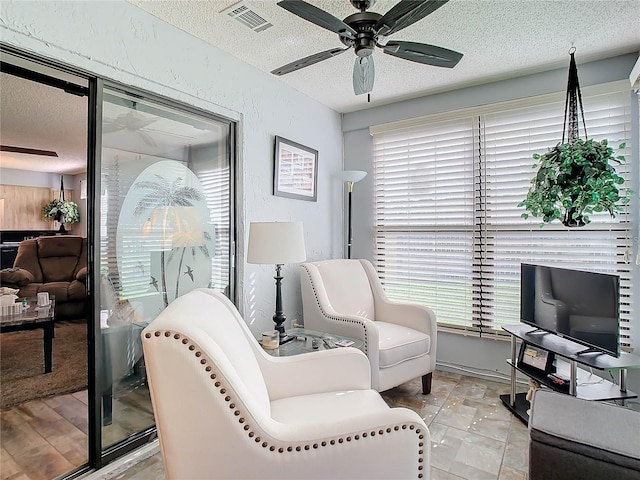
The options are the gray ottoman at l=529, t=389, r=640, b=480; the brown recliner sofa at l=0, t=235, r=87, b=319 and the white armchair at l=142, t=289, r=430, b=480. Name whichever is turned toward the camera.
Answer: the brown recliner sofa

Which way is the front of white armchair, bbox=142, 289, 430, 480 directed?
to the viewer's right

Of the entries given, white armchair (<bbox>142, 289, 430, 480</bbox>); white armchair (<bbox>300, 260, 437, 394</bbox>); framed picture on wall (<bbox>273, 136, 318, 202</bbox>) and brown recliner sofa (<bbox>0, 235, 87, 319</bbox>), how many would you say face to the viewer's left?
0

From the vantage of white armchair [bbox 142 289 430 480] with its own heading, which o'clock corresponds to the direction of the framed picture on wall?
The framed picture on wall is roughly at 9 o'clock from the white armchair.

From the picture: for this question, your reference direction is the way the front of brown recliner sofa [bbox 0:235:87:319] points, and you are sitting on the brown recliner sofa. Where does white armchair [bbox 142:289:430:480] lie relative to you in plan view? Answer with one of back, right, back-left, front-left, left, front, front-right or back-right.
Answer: front

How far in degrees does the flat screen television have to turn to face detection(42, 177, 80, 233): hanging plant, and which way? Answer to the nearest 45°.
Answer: approximately 45° to its right

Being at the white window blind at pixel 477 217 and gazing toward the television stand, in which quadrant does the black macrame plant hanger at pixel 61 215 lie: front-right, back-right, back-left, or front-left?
back-right

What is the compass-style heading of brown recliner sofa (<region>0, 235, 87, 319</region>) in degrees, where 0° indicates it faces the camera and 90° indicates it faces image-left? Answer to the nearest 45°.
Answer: approximately 0°

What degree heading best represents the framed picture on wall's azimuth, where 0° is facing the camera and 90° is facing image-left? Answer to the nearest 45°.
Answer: approximately 315°

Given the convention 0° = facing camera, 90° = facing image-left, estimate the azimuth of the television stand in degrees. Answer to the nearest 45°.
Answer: approximately 45°

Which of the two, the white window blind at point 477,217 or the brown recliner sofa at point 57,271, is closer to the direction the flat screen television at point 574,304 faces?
the brown recliner sofa

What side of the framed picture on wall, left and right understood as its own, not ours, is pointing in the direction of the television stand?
front
